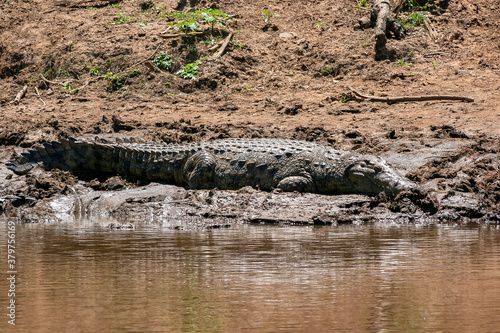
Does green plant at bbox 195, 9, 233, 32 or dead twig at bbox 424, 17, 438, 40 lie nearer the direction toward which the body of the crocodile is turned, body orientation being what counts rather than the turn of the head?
the dead twig

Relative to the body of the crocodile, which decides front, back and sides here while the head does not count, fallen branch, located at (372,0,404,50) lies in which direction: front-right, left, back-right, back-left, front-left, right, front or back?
front-left

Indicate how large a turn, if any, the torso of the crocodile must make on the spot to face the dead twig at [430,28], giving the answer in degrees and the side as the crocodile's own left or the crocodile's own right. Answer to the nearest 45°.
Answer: approximately 45° to the crocodile's own left

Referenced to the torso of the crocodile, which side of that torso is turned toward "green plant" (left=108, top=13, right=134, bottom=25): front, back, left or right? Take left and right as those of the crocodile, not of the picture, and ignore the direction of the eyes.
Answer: left

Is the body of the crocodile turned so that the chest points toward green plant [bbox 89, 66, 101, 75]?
no

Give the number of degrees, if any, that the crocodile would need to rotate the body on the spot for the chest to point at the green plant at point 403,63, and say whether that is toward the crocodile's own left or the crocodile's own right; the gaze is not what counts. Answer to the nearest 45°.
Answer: approximately 45° to the crocodile's own left

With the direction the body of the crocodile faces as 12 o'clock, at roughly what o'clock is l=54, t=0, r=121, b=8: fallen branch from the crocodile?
The fallen branch is roughly at 8 o'clock from the crocodile.

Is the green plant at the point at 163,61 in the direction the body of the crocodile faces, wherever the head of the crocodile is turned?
no

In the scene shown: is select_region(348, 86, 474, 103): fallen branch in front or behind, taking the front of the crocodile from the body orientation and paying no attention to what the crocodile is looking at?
in front

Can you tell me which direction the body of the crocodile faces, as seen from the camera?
to the viewer's right

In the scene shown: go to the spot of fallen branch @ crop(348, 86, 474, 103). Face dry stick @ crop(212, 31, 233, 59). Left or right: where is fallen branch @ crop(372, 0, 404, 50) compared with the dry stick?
right

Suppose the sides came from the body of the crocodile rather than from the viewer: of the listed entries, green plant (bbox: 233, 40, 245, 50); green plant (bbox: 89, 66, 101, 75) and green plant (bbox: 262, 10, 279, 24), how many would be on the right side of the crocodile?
0

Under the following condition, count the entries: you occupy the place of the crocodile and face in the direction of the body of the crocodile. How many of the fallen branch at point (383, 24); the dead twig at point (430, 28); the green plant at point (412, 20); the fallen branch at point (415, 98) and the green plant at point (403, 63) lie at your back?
0

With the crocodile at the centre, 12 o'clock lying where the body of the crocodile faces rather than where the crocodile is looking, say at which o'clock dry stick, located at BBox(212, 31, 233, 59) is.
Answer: The dry stick is roughly at 9 o'clock from the crocodile.

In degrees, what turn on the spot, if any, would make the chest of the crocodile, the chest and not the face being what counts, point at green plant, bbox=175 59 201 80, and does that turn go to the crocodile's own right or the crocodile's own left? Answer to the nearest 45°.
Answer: approximately 90° to the crocodile's own left

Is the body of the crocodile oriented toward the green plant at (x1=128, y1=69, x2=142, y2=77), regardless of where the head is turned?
no

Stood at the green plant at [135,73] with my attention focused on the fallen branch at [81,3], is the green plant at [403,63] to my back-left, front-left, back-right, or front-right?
back-right

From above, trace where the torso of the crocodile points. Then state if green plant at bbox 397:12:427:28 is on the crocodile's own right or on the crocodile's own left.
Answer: on the crocodile's own left

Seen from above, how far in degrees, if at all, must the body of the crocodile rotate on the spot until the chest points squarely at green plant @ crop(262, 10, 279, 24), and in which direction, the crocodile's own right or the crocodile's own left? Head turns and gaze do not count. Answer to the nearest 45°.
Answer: approximately 90° to the crocodile's own left
